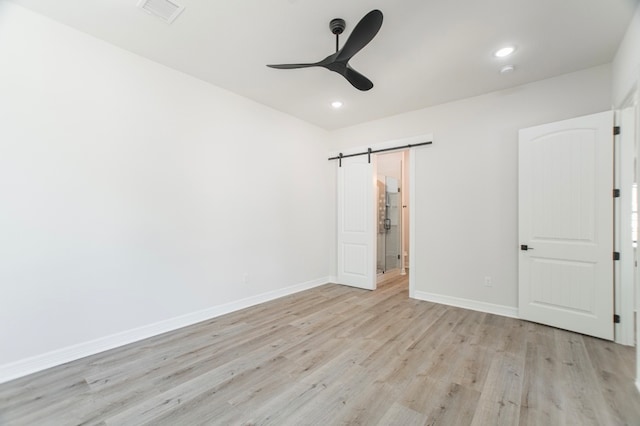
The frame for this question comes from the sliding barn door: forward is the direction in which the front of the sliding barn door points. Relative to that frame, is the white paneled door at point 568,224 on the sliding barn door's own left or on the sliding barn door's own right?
on the sliding barn door's own left

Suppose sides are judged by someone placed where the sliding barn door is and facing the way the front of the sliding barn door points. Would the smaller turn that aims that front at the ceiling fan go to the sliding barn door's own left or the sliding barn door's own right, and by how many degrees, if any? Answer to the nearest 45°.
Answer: approximately 45° to the sliding barn door's own left

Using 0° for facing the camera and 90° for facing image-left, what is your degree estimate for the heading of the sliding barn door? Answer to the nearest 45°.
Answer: approximately 45°

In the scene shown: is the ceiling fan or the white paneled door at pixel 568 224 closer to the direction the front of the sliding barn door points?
the ceiling fan
